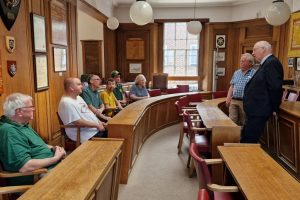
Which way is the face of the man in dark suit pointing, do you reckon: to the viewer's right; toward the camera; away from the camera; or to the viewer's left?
to the viewer's left

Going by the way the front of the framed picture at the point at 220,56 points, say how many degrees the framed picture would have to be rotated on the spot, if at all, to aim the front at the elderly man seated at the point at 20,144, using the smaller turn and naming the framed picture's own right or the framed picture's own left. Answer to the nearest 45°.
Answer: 0° — it already faces them

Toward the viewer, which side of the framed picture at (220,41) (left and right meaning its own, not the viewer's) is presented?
front

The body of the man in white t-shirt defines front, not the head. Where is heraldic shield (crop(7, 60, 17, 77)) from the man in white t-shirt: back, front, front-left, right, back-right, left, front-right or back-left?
back

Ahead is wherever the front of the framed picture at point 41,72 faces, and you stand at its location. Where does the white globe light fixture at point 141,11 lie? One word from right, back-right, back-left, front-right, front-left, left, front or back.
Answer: front-left

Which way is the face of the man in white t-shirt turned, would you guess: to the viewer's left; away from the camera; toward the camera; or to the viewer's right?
to the viewer's right

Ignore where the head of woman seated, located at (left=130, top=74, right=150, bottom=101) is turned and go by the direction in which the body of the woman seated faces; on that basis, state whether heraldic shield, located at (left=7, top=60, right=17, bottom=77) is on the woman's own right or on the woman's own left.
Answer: on the woman's own right

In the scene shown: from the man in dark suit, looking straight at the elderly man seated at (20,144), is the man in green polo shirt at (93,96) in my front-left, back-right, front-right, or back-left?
front-right

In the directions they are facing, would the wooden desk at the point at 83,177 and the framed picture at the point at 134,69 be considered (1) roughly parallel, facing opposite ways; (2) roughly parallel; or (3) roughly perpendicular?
roughly perpendicular

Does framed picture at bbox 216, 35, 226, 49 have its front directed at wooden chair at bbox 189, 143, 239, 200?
yes

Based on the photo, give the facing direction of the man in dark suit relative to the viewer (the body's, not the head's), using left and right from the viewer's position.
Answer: facing to the left of the viewer

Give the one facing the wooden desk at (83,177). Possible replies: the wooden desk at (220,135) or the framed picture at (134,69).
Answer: the framed picture

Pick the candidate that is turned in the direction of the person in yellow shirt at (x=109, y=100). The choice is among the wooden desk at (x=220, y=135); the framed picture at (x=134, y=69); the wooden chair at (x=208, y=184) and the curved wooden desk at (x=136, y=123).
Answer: the framed picture

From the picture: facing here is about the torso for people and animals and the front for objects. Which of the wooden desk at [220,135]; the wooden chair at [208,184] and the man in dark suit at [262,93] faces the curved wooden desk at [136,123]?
the man in dark suit

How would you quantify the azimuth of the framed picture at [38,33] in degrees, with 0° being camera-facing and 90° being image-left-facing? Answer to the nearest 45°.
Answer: approximately 315°
